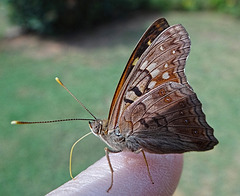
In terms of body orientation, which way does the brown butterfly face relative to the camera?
to the viewer's left
